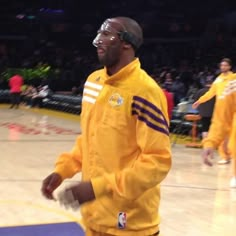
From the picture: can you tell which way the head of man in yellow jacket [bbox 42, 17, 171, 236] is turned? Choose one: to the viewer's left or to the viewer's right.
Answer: to the viewer's left

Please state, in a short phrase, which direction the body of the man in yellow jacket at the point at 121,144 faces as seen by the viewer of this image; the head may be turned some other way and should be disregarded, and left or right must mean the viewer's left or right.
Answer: facing the viewer and to the left of the viewer

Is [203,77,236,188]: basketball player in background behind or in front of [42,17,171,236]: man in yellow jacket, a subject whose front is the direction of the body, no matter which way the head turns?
behind

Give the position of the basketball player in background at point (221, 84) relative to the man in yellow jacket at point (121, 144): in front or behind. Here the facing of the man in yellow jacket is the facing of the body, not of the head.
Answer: behind
